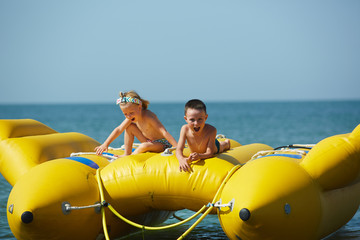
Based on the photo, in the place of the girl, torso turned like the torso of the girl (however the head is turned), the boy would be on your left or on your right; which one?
on your left

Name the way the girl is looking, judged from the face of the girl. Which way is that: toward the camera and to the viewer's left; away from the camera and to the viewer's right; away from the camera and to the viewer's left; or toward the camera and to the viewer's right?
toward the camera and to the viewer's left
